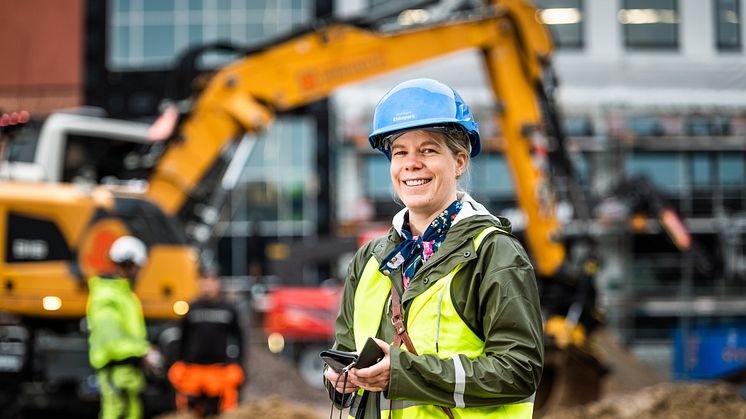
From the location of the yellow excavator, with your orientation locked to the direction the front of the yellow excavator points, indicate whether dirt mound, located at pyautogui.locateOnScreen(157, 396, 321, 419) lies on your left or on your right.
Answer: on your right

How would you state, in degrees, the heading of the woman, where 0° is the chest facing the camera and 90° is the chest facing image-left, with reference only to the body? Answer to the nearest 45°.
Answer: approximately 45°

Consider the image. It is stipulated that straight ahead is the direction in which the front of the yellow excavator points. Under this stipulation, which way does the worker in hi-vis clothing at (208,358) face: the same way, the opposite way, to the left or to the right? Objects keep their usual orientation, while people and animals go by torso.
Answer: to the right

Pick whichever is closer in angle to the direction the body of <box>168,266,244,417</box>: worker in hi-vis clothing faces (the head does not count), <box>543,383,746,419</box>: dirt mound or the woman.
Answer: the woman

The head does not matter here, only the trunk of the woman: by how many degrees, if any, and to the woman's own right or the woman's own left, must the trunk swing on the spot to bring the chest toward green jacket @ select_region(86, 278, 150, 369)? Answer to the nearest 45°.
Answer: approximately 90° to the woman's own right

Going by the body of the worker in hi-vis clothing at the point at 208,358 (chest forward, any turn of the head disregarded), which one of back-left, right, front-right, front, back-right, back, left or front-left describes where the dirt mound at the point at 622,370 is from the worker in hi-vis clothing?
back-left

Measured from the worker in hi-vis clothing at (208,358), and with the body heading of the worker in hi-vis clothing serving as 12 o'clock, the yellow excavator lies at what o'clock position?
The yellow excavator is roughly at 6 o'clock from the worker in hi-vis clothing.

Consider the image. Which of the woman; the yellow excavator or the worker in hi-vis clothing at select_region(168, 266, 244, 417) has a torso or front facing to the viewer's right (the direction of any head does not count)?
the yellow excavator

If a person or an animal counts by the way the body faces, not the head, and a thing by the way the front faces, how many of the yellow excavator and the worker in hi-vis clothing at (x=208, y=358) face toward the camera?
1

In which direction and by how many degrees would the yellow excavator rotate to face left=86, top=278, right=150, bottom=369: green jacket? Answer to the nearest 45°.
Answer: approximately 90° to its right

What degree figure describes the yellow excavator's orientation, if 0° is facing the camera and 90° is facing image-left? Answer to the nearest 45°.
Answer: approximately 270°
